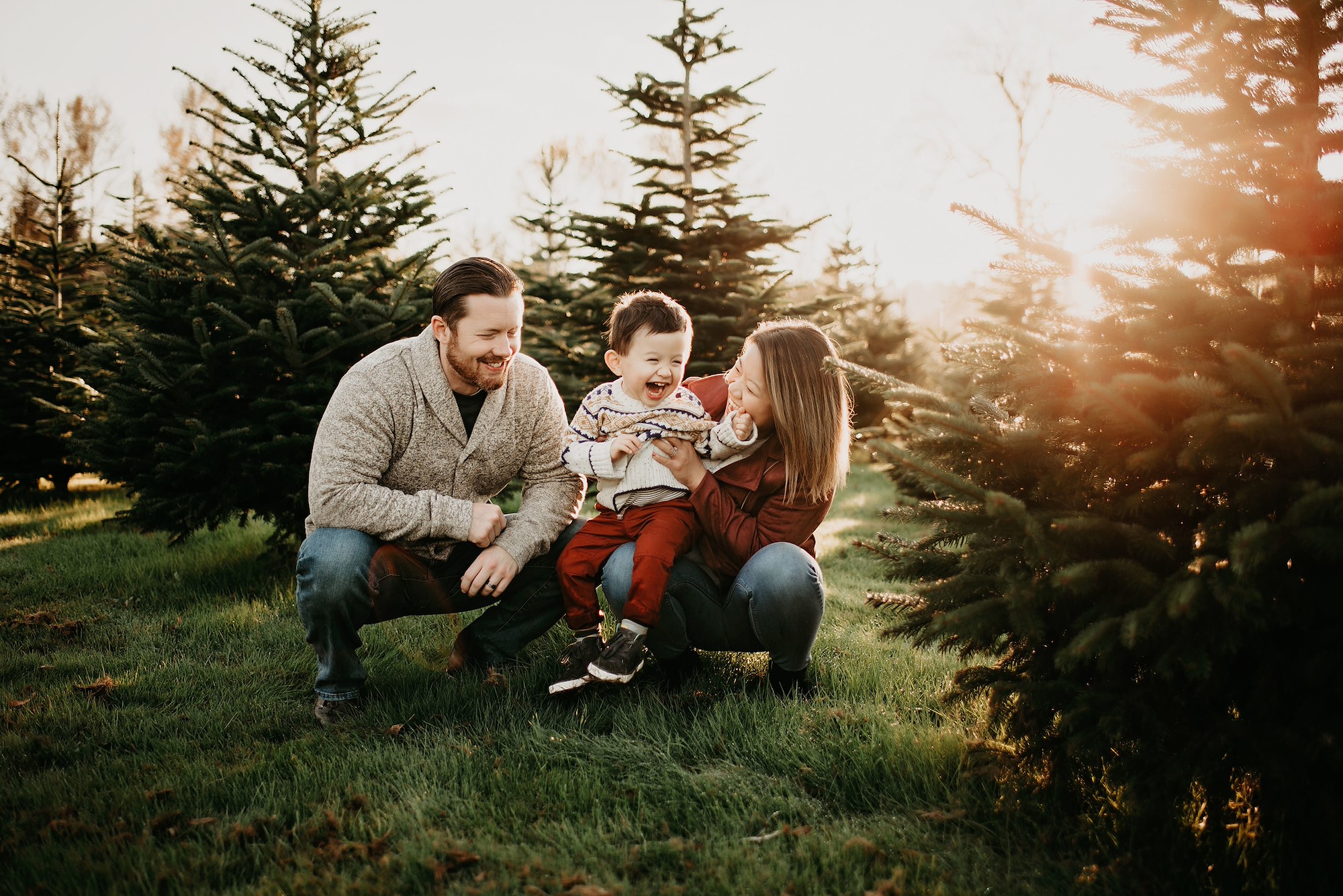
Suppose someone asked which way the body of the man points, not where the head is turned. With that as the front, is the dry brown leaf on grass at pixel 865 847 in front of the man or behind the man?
in front

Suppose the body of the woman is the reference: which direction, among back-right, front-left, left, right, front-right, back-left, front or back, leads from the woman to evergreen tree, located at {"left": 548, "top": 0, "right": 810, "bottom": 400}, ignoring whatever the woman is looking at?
back-right

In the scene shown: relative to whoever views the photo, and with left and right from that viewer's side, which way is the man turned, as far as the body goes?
facing the viewer and to the right of the viewer

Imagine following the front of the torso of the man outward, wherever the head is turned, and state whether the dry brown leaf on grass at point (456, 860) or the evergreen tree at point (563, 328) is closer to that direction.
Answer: the dry brown leaf on grass

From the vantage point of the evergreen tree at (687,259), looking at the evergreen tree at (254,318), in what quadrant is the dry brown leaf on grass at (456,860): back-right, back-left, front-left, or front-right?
front-left

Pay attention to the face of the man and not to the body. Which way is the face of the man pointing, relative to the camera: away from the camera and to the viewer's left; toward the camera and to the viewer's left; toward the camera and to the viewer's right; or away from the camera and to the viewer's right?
toward the camera and to the viewer's right

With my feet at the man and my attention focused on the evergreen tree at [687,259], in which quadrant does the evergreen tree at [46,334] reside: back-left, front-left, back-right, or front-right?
front-left

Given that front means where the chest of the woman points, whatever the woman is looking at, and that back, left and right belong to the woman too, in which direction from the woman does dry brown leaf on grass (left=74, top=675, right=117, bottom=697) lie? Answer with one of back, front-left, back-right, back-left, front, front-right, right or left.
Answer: front-right

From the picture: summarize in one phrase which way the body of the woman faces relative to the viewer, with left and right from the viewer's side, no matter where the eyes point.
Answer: facing the viewer and to the left of the viewer

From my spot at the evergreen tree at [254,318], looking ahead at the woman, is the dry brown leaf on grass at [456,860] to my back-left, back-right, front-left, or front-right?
front-right

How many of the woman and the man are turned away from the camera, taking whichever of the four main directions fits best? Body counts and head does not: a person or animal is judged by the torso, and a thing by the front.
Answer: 0

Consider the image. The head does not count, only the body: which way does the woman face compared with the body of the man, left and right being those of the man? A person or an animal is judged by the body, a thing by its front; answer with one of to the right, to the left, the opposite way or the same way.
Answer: to the right
